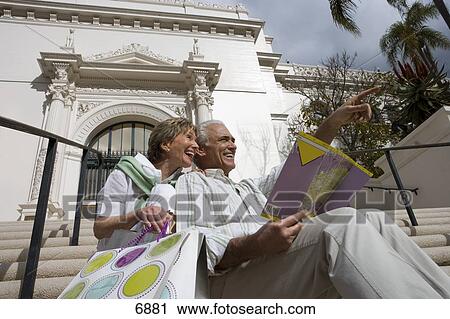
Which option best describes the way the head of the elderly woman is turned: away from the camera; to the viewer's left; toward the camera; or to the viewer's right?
to the viewer's right

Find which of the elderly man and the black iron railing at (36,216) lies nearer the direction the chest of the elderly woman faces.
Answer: the elderly man

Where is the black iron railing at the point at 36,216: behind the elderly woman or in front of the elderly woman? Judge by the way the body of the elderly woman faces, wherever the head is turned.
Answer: behind

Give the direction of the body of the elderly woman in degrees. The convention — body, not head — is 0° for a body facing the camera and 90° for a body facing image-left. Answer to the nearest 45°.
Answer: approximately 270°
